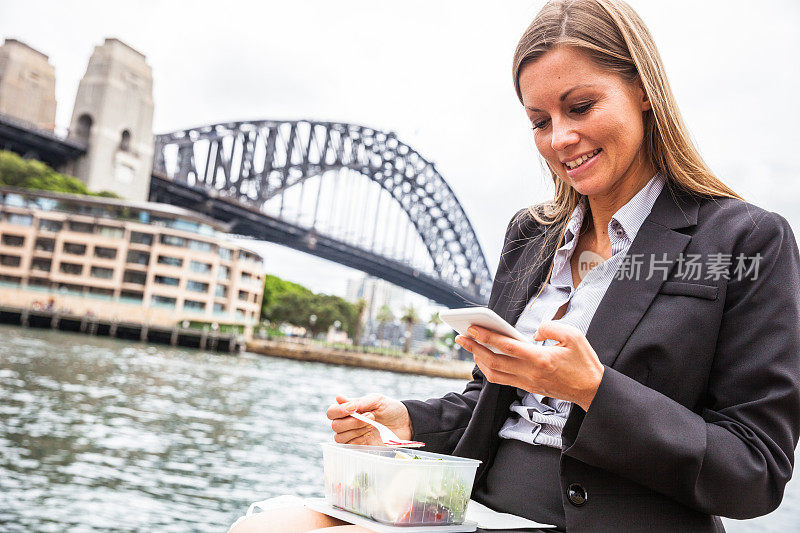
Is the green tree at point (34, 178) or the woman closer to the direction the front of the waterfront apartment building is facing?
the woman

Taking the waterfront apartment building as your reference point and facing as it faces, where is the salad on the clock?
The salad is roughly at 12 o'clock from the waterfront apartment building.

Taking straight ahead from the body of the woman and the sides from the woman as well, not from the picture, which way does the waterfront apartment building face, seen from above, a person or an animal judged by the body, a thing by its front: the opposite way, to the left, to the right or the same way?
to the left

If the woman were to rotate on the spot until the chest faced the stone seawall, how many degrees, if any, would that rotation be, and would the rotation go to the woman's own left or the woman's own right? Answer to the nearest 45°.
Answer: approximately 135° to the woman's own right

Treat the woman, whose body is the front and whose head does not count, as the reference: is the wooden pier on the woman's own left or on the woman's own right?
on the woman's own right

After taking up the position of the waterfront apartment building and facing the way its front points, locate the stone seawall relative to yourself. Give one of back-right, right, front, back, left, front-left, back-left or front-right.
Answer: left

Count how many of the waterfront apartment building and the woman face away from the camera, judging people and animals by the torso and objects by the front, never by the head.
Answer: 0
